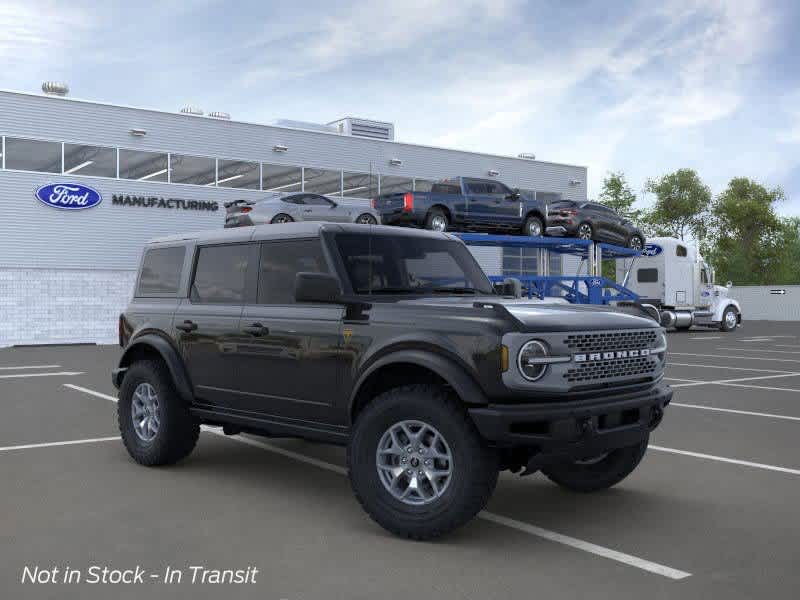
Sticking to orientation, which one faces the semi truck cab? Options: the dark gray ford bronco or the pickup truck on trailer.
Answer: the pickup truck on trailer

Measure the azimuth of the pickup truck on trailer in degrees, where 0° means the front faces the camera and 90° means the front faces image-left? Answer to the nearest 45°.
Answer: approximately 225°

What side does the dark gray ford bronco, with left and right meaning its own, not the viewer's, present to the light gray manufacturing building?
back

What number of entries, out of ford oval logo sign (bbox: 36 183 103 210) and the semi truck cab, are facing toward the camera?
1

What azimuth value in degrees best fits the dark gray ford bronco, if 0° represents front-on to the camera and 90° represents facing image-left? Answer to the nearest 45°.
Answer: approximately 315°

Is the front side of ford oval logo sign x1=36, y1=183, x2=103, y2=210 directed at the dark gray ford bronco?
yes

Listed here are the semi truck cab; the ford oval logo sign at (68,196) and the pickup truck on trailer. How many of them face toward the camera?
1

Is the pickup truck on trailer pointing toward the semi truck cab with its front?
yes

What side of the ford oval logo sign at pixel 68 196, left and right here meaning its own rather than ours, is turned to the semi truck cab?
left

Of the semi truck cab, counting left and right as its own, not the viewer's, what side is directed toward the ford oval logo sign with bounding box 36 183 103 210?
back

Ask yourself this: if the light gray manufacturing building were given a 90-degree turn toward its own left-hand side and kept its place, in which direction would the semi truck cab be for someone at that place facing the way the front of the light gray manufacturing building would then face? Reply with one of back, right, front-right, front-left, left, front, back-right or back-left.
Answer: front-right

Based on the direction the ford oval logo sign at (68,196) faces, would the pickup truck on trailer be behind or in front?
in front

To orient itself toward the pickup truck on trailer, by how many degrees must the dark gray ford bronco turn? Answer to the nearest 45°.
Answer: approximately 135° to its left

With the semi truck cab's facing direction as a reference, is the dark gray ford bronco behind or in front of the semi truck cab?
behind
